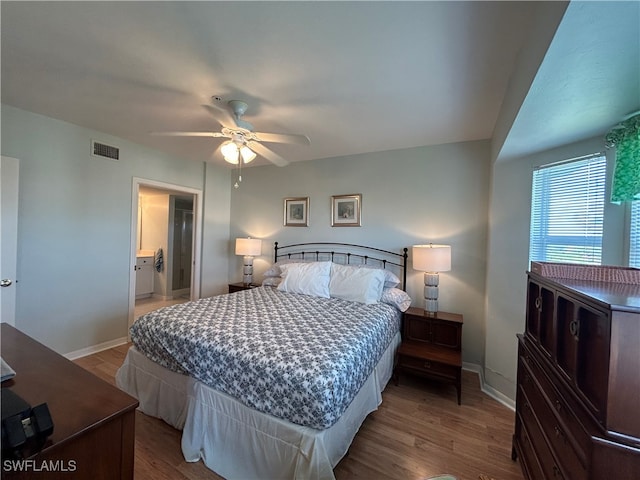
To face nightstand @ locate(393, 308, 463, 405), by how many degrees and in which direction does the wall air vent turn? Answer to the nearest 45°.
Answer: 0° — it already faces it

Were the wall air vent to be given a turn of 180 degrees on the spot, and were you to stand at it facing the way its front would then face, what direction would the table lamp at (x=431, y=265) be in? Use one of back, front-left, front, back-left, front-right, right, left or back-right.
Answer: back

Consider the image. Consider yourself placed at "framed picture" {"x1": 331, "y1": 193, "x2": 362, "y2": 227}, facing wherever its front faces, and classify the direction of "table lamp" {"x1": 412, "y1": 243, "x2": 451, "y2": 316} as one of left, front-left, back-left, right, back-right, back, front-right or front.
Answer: front-left

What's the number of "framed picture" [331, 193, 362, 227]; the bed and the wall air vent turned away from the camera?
0

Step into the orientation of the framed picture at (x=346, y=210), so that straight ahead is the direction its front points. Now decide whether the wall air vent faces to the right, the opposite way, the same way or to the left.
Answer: to the left

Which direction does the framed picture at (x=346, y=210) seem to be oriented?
toward the camera

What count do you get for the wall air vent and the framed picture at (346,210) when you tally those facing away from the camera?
0

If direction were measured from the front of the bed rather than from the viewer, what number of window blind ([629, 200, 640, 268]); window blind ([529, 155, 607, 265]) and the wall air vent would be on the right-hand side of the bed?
1

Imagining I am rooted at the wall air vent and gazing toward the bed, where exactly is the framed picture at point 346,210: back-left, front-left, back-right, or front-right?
front-left

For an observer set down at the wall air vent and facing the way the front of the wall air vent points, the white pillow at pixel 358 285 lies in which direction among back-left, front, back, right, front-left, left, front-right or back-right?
front

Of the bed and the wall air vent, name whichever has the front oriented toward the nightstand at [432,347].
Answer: the wall air vent

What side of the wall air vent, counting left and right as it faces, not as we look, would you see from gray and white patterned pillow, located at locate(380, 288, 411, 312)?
front

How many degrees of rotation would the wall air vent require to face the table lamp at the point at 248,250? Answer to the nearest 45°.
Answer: approximately 45° to its left

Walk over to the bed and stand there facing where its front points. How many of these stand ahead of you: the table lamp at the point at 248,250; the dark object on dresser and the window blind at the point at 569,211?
1
